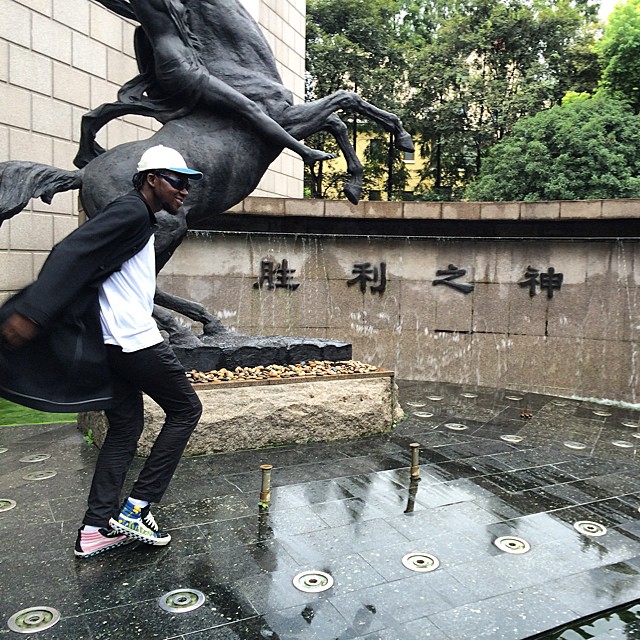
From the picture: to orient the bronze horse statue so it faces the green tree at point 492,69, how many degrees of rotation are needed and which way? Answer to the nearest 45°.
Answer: approximately 45° to its left

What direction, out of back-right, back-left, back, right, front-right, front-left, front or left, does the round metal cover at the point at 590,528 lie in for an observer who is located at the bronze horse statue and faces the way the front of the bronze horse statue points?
front-right

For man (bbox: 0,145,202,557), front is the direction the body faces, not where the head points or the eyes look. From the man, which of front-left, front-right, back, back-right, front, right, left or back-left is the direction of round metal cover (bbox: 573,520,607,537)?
front

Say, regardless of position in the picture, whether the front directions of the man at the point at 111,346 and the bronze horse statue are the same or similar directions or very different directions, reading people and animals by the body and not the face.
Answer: same or similar directions

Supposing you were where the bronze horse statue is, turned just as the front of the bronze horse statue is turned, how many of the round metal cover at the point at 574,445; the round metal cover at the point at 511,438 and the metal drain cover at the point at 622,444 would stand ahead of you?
3

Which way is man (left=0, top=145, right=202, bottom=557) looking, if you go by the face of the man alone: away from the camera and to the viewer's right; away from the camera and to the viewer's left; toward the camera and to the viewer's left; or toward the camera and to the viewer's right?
toward the camera and to the viewer's right

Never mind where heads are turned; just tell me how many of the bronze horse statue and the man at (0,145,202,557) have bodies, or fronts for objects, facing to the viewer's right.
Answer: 2

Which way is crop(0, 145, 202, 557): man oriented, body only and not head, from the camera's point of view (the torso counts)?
to the viewer's right

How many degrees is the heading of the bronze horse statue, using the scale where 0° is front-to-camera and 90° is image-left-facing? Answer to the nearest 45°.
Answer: approximately 270°

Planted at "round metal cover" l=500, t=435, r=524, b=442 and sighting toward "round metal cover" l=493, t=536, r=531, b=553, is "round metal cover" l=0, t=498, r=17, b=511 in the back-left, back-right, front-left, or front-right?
front-right

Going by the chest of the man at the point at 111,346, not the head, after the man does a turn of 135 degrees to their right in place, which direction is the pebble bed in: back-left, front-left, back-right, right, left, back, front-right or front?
back

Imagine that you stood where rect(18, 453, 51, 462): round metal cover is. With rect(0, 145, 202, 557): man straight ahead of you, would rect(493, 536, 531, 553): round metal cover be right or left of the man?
left
